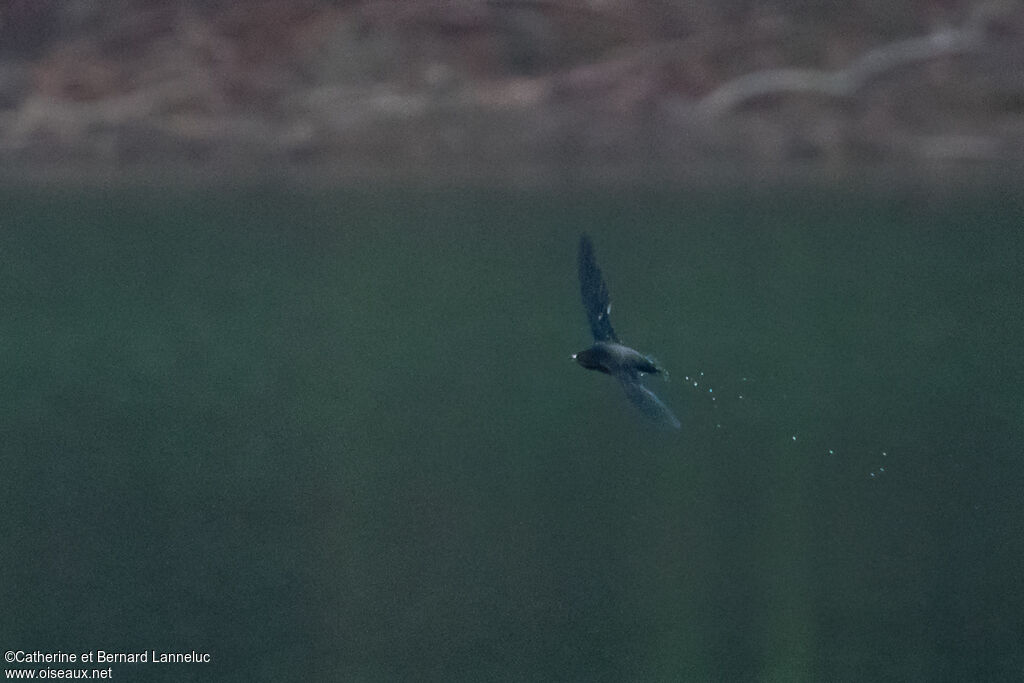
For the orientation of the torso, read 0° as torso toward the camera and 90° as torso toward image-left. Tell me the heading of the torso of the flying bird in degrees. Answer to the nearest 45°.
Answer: approximately 90°
